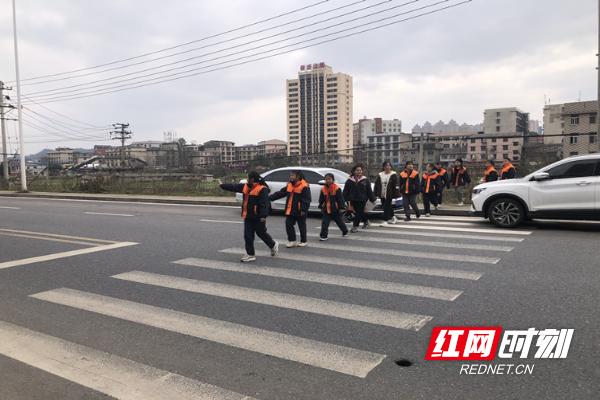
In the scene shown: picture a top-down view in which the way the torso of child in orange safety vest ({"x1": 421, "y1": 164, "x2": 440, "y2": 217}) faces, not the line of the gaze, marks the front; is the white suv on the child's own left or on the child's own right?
on the child's own left

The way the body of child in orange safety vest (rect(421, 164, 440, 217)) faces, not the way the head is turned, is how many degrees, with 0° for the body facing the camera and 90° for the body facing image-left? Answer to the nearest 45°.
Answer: approximately 45°

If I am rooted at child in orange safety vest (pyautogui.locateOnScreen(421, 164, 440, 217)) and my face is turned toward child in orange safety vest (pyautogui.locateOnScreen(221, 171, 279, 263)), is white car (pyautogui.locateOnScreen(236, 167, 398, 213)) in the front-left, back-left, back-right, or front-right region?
front-right

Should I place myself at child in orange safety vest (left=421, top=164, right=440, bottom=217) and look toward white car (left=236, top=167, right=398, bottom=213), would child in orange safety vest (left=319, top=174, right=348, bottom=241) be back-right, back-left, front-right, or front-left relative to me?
front-left

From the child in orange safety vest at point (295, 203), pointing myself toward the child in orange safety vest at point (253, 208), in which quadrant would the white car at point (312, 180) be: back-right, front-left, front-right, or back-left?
back-right

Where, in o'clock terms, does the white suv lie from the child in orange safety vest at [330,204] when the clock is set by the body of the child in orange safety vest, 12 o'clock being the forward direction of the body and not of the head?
The white suv is roughly at 7 o'clock from the child in orange safety vest.

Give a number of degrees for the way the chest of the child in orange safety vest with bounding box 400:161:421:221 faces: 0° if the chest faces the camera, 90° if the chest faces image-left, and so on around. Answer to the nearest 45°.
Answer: approximately 45°

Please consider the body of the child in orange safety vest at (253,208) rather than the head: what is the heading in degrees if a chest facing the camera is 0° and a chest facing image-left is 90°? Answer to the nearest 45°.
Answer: approximately 45°

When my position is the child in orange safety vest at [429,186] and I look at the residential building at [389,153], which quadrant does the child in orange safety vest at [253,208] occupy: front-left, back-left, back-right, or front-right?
back-left

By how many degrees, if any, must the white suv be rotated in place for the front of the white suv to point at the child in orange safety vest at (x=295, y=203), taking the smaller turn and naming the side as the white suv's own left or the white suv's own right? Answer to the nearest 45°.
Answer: approximately 45° to the white suv's own left

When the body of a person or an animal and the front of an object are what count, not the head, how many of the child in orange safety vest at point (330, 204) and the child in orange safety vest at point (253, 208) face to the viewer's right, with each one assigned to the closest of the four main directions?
0

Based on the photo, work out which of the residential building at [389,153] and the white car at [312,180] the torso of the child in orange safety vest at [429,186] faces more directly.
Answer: the white car

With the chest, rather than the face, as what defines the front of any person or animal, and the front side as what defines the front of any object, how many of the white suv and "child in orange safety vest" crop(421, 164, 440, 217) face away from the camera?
0

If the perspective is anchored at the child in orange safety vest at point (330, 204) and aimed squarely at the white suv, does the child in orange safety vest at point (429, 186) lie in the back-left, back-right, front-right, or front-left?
front-left

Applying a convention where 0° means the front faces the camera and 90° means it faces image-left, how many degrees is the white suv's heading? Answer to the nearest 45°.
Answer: approximately 90°
